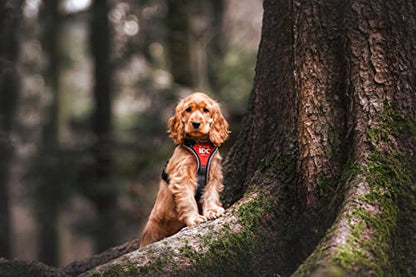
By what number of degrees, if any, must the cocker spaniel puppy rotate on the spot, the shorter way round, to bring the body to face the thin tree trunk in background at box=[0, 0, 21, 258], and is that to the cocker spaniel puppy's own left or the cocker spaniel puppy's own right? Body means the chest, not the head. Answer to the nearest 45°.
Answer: approximately 180°

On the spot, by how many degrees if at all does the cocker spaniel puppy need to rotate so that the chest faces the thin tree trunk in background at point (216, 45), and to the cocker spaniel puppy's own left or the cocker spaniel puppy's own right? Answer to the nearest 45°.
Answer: approximately 135° to the cocker spaniel puppy's own left

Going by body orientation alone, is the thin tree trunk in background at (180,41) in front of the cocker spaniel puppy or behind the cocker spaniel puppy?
behind

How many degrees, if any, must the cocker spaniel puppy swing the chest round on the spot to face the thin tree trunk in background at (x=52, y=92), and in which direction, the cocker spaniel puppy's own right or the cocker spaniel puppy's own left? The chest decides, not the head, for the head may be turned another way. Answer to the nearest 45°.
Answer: approximately 135° to the cocker spaniel puppy's own left

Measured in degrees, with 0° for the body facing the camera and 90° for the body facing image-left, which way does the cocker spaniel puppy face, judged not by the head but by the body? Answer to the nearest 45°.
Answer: approximately 315°
